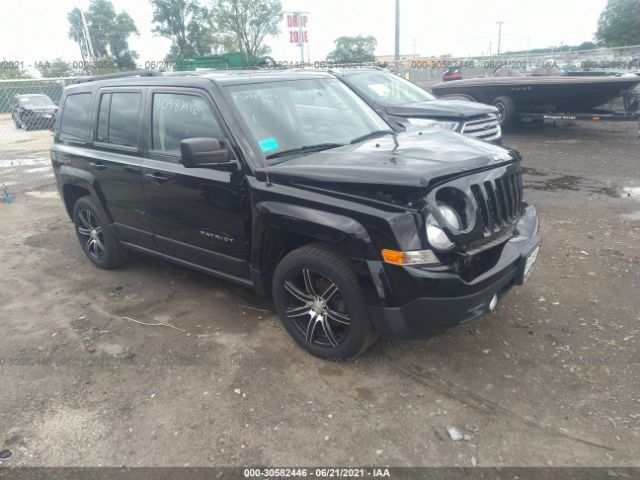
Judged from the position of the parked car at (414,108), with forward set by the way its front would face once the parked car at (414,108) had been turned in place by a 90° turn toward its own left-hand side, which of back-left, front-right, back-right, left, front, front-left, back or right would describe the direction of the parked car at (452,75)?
front-left

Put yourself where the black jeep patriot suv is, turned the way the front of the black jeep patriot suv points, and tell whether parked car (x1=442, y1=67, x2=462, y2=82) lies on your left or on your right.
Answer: on your left

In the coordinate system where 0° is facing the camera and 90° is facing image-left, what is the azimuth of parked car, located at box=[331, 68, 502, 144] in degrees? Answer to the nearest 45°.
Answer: approximately 315°

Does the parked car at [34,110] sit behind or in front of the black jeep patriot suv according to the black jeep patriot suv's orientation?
behind

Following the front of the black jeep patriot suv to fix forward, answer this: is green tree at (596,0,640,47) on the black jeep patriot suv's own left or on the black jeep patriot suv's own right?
on the black jeep patriot suv's own left

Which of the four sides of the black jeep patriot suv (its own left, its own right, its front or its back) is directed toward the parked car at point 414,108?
left

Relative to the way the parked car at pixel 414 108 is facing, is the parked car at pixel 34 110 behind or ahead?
behind

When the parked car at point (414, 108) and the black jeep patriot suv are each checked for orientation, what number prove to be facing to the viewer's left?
0

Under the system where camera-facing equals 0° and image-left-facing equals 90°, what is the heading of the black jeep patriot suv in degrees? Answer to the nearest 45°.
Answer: approximately 315°

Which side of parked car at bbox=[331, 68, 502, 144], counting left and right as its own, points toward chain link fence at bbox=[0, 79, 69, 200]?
back

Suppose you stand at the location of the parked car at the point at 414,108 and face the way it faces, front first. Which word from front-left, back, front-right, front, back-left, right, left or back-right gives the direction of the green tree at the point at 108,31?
back
